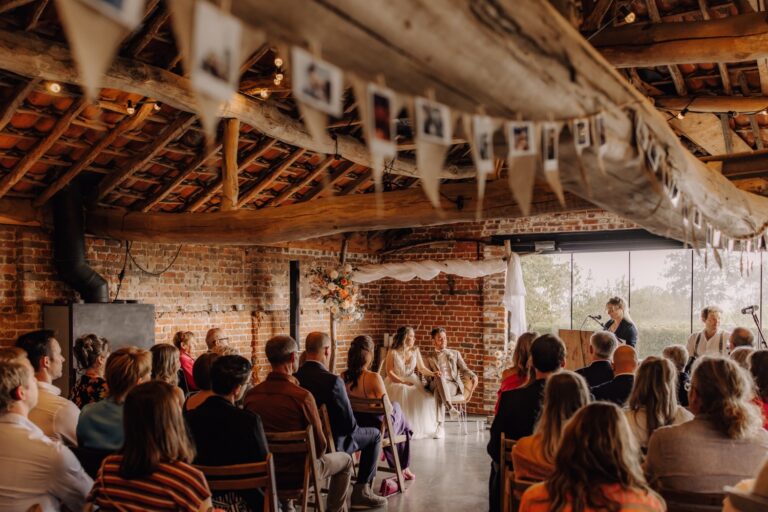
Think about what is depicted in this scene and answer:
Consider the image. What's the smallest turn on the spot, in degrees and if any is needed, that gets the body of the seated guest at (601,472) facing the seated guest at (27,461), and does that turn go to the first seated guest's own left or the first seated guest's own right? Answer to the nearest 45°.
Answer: approximately 90° to the first seated guest's own left

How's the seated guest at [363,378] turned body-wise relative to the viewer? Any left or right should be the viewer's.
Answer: facing away from the viewer and to the right of the viewer

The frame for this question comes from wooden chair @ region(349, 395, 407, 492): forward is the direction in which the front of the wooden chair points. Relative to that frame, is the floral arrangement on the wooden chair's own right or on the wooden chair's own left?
on the wooden chair's own left

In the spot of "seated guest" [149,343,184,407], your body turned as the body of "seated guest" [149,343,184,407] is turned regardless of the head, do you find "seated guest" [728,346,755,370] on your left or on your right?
on your right

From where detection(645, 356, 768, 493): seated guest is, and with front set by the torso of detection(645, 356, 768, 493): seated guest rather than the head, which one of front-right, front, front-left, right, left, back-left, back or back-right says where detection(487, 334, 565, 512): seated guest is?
front-left

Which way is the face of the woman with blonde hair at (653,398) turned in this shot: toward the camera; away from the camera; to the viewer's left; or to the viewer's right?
away from the camera

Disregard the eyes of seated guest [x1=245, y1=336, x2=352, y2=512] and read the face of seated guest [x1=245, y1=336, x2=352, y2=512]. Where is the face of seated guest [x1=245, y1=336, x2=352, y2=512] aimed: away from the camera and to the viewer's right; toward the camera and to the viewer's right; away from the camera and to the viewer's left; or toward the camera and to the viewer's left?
away from the camera and to the viewer's right

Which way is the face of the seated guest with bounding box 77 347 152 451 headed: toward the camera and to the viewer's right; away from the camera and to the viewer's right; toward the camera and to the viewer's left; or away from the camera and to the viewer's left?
away from the camera and to the viewer's right

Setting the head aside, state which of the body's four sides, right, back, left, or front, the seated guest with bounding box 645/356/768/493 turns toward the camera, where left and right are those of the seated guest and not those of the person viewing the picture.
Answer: back

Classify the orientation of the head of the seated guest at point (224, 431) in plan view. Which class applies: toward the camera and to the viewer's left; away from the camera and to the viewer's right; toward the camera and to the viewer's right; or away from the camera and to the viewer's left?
away from the camera and to the viewer's right

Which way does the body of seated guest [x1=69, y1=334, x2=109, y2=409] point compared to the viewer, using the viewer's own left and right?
facing away from the viewer and to the right of the viewer
